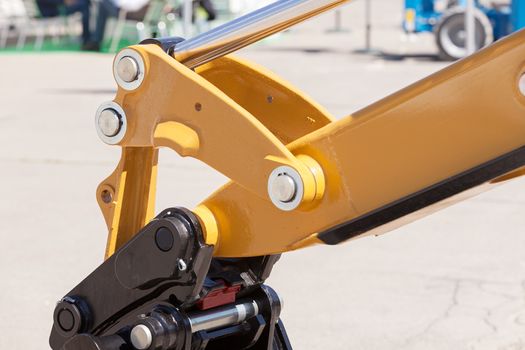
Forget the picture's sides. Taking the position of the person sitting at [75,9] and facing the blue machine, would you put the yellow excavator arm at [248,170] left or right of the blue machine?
right

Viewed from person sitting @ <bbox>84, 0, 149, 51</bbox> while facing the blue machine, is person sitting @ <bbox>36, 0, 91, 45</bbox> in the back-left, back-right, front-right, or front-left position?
back-left
